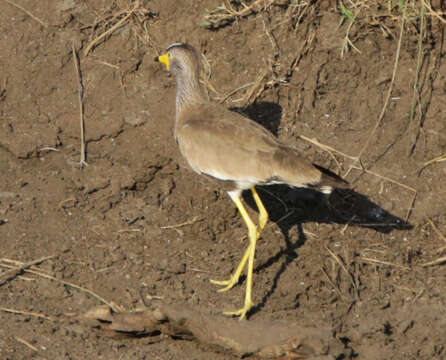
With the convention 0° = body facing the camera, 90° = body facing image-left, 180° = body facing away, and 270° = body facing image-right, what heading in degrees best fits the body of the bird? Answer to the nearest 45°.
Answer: approximately 90°

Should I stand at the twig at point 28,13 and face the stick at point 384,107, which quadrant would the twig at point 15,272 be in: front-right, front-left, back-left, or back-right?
front-right

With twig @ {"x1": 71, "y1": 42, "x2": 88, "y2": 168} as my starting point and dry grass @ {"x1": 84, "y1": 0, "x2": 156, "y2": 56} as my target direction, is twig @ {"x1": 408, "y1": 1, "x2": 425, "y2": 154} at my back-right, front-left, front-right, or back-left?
front-right

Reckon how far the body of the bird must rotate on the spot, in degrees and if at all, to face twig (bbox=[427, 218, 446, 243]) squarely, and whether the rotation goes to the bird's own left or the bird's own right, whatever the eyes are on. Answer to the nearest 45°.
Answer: approximately 180°

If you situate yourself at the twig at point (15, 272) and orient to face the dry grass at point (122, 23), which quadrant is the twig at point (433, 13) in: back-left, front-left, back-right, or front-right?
front-right

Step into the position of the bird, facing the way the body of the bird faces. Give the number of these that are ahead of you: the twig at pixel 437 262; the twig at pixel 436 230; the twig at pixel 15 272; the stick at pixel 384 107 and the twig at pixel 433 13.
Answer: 1

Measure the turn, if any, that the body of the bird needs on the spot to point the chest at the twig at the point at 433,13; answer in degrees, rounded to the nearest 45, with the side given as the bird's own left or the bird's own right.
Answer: approximately 135° to the bird's own right

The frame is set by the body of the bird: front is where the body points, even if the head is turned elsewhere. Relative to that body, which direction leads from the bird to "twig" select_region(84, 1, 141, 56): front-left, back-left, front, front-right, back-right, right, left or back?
front-right

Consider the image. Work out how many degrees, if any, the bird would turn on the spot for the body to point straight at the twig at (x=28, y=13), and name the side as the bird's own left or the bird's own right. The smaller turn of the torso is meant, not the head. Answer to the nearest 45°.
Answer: approximately 45° to the bird's own right

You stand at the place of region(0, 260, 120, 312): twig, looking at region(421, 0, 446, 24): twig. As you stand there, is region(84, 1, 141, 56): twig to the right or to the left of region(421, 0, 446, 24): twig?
left

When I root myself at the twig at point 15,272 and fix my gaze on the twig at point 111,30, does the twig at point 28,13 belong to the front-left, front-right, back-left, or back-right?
front-left

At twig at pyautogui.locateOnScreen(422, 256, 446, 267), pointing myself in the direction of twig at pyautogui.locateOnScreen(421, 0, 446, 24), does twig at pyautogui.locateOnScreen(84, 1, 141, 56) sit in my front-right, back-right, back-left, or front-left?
front-left

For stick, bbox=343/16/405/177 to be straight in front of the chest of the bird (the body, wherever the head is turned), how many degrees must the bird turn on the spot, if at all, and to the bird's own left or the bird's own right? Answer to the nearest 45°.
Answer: approximately 135° to the bird's own right

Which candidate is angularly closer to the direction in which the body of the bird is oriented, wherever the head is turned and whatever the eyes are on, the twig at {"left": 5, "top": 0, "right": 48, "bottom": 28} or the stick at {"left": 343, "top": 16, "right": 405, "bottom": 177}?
the twig

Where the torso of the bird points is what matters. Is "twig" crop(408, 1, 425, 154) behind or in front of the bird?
behind
